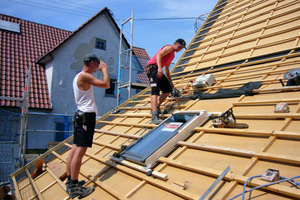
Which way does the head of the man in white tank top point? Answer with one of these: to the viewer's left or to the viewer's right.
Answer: to the viewer's right

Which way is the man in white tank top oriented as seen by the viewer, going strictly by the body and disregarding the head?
to the viewer's right

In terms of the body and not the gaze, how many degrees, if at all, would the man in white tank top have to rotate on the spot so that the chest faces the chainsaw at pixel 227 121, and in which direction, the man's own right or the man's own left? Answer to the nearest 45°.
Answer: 0° — they already face it

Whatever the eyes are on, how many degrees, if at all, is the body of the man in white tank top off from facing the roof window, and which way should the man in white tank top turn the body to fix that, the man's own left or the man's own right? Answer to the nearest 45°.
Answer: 0° — they already face it

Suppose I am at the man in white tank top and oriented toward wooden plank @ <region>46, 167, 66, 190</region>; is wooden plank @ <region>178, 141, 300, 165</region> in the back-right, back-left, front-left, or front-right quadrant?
back-right

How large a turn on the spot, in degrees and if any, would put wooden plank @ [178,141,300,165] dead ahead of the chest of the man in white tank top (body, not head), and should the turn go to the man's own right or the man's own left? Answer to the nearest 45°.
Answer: approximately 45° to the man's own right
